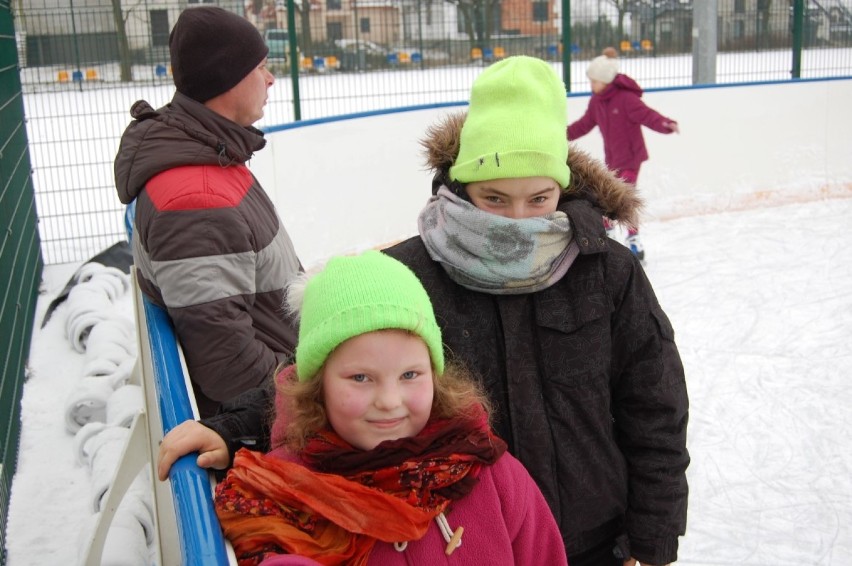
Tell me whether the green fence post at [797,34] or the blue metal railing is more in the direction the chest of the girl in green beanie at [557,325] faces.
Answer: the blue metal railing

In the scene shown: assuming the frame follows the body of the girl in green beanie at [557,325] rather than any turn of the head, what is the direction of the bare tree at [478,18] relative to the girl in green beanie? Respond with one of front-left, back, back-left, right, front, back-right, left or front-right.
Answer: back

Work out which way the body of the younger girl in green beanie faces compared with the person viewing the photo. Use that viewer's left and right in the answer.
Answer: facing the viewer

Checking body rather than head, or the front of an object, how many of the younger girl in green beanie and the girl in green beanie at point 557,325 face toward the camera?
2

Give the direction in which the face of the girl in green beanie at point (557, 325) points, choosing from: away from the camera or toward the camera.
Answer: toward the camera

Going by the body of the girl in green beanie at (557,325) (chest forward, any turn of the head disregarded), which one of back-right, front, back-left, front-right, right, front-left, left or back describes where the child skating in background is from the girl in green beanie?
back

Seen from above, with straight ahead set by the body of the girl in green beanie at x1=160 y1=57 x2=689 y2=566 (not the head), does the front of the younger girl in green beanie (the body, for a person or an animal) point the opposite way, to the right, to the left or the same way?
the same way

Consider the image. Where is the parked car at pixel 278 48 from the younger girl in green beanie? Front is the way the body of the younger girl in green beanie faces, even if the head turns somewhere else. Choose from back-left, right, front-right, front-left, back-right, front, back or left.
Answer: back

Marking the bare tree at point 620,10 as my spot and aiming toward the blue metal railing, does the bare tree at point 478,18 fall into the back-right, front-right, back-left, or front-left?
front-right

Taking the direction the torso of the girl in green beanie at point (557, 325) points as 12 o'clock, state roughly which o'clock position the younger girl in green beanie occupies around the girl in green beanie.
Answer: The younger girl in green beanie is roughly at 1 o'clock from the girl in green beanie.

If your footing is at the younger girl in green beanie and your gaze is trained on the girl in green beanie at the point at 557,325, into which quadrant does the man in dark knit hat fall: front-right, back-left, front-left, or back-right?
front-left

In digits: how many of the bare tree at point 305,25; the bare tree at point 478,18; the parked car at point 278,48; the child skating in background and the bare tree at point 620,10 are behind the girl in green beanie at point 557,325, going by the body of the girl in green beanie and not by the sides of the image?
5

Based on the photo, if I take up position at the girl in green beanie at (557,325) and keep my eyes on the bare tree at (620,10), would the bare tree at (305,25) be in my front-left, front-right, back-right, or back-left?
front-left

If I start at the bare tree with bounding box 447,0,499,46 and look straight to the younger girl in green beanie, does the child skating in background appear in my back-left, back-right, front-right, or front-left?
front-left

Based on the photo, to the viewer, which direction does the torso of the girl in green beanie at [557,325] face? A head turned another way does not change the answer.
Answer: toward the camera
